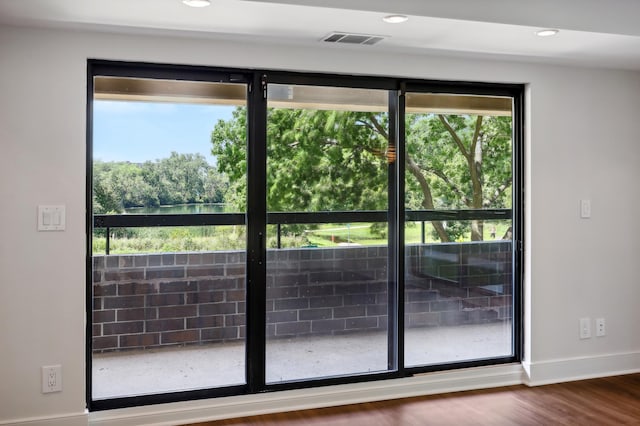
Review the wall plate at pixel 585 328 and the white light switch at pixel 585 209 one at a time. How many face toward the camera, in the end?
2

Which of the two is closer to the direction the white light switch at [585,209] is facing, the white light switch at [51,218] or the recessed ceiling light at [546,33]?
the recessed ceiling light

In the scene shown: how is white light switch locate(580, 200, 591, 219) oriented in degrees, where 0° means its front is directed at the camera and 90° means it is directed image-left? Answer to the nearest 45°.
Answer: approximately 0°

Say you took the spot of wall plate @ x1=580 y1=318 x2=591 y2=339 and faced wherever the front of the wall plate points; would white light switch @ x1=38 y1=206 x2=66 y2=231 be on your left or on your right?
on your right

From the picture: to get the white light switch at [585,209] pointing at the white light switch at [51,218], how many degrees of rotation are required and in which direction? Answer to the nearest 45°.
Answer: approximately 45° to its right
